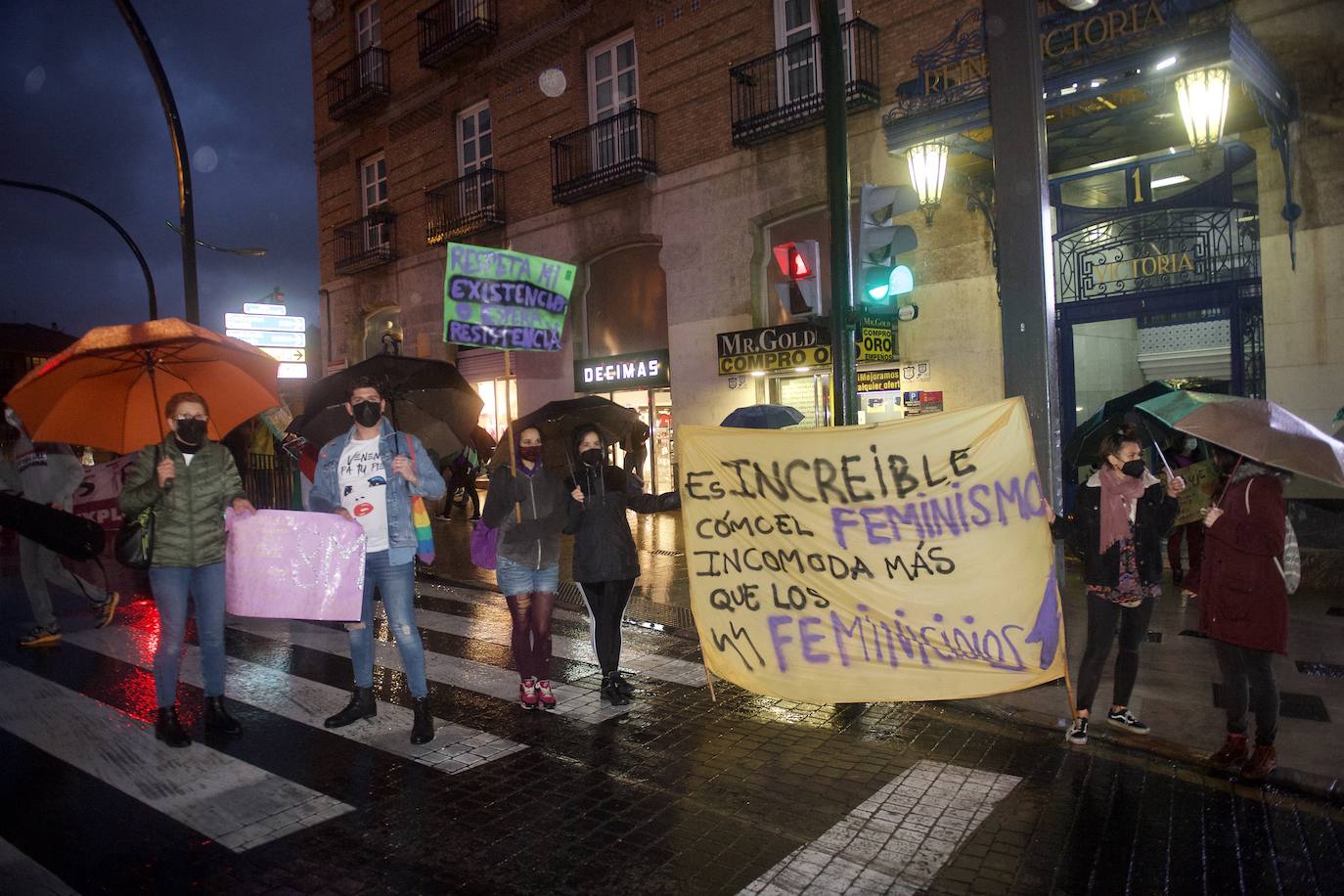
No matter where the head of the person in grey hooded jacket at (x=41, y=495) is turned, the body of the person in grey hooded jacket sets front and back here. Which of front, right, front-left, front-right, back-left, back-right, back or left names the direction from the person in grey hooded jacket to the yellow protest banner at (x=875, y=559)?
back-left

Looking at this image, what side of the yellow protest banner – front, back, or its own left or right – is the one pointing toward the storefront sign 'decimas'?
back

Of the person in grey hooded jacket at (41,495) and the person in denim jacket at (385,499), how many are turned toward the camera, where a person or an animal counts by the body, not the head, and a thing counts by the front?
1

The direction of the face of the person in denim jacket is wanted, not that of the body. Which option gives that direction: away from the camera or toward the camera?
toward the camera

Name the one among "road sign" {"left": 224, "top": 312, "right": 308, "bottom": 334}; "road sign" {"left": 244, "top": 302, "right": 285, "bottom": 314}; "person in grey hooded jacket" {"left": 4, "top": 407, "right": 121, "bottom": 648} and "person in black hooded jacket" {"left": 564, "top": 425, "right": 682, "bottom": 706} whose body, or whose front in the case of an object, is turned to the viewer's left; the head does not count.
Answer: the person in grey hooded jacket

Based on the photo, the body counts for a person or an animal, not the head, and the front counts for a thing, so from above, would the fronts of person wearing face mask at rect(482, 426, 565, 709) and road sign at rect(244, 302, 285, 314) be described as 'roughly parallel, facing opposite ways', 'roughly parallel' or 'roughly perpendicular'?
roughly parallel

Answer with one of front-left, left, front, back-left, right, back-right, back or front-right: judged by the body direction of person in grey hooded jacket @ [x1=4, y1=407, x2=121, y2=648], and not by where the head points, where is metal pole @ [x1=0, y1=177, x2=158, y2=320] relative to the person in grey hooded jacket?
right

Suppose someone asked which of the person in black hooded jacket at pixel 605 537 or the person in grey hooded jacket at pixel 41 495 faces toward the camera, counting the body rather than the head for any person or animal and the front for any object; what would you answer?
the person in black hooded jacket

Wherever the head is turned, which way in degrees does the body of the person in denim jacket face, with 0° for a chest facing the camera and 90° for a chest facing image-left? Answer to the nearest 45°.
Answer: approximately 0°

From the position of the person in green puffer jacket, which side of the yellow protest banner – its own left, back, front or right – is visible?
right

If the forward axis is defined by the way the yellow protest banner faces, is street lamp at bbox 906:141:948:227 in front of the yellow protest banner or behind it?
behind

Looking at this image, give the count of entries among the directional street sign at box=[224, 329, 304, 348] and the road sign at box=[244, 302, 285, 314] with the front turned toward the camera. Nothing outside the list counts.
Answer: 2

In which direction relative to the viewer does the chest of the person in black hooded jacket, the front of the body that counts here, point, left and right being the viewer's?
facing the viewer

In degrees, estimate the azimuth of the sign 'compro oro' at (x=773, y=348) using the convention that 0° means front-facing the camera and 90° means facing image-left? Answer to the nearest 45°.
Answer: approximately 45°

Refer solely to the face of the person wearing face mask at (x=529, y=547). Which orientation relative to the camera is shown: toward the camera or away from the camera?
toward the camera

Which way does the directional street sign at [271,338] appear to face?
toward the camera
